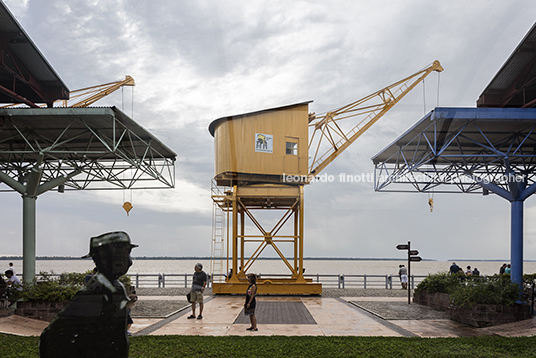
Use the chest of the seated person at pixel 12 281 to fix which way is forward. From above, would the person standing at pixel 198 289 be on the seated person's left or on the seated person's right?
on the seated person's left

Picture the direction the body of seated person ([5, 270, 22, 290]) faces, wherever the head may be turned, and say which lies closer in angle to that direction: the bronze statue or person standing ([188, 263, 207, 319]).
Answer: the bronze statue

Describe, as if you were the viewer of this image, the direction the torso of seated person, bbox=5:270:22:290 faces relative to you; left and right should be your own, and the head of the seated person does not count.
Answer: facing the viewer and to the left of the viewer

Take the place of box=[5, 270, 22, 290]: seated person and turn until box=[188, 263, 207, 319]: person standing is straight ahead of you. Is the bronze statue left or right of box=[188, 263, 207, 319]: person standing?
right
